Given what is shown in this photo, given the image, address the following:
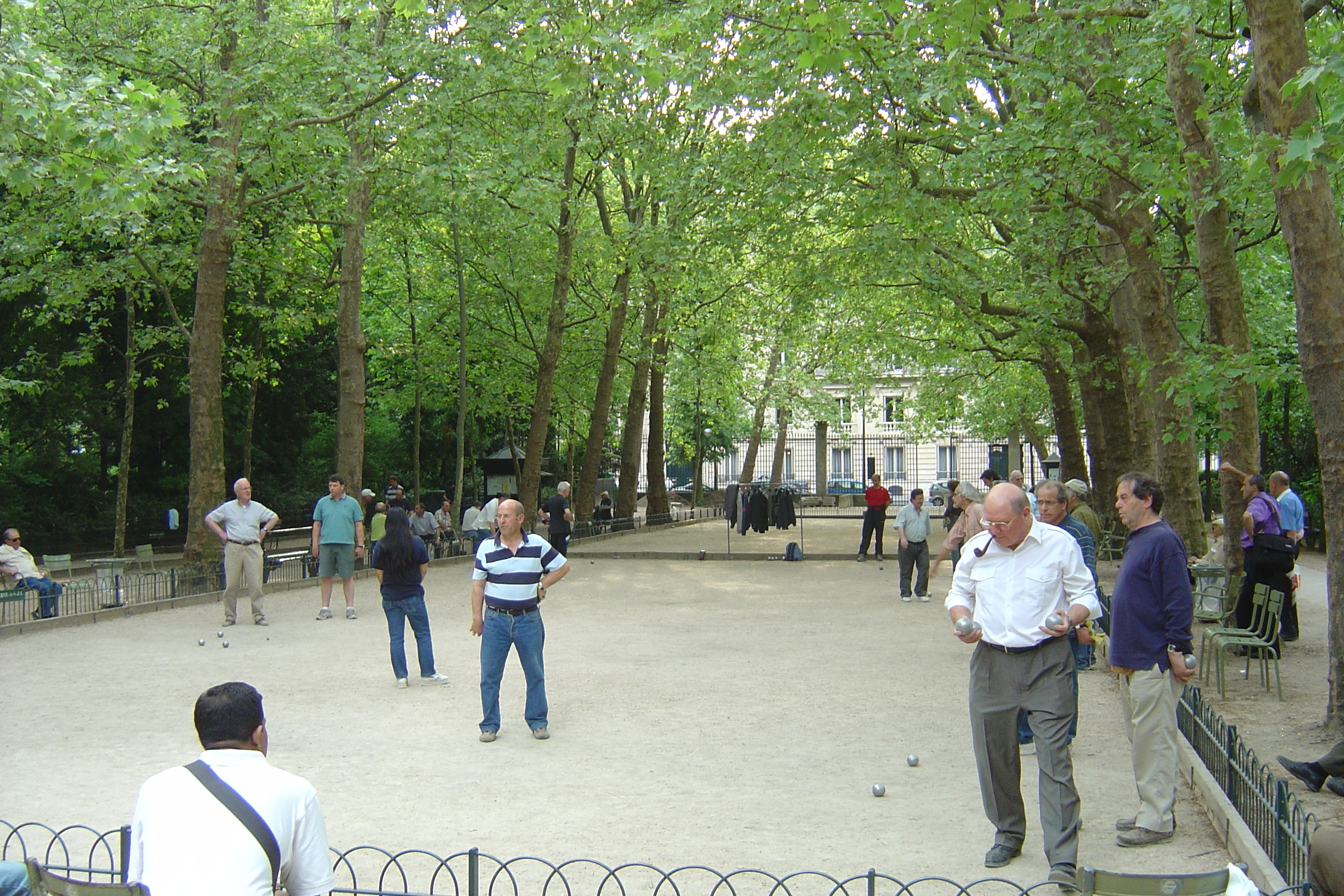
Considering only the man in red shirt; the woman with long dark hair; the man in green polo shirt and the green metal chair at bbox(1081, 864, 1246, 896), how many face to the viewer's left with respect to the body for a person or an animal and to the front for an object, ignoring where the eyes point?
0

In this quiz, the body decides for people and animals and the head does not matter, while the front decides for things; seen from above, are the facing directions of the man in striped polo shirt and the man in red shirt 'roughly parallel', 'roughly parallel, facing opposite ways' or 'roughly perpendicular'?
roughly parallel

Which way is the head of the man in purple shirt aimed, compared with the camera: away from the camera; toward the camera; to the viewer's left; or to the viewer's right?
to the viewer's left

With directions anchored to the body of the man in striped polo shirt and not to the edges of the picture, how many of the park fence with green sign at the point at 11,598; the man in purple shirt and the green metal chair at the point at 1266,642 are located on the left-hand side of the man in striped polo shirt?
2

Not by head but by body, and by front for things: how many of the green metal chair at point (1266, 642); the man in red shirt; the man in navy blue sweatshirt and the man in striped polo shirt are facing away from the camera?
0

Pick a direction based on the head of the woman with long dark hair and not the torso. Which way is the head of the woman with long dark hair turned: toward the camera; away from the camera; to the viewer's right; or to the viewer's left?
away from the camera

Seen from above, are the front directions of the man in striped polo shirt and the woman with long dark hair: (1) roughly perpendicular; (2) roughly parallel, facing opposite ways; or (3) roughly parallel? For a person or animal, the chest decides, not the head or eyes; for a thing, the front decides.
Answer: roughly parallel, facing opposite ways

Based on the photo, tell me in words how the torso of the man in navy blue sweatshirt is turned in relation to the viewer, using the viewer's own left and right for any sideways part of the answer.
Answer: facing to the left of the viewer

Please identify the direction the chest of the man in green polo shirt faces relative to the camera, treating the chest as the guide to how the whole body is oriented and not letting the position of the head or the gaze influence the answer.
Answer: toward the camera

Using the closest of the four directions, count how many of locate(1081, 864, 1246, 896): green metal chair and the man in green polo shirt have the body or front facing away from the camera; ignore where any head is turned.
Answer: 1

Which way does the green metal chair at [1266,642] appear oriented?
to the viewer's left

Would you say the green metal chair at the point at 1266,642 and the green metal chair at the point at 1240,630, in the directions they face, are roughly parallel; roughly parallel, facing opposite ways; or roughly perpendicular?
roughly parallel

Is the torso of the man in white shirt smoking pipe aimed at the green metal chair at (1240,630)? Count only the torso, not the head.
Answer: no

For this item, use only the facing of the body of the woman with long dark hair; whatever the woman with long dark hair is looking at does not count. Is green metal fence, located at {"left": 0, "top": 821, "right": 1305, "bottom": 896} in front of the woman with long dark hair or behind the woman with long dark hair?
behind

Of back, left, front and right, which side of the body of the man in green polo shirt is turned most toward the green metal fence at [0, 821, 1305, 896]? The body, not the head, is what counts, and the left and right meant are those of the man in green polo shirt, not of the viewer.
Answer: front

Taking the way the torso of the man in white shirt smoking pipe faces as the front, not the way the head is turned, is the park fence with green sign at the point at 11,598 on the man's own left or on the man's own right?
on the man's own right

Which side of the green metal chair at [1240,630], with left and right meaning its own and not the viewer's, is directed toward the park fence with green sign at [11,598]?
front
